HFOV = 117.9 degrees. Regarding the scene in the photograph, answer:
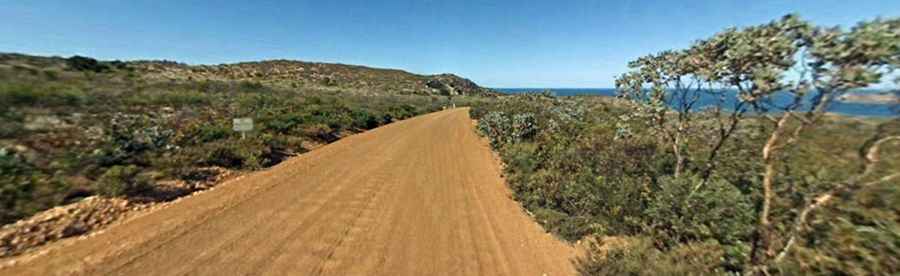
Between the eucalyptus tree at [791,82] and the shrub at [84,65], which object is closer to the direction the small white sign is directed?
the eucalyptus tree

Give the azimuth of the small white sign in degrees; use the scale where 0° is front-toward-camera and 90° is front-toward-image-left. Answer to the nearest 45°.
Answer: approximately 0°

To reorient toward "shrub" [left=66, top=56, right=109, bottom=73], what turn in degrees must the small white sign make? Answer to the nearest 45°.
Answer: approximately 180°

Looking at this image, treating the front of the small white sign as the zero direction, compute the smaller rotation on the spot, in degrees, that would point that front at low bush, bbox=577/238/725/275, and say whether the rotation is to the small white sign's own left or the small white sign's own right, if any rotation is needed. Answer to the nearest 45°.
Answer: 0° — it already faces it

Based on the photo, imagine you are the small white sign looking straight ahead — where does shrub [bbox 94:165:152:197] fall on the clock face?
The shrub is roughly at 1 o'clock from the small white sign.

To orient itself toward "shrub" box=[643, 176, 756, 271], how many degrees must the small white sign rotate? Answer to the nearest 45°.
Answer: approximately 45° to its left

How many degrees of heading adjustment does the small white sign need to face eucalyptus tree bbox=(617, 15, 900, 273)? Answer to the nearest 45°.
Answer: approximately 45° to its left
